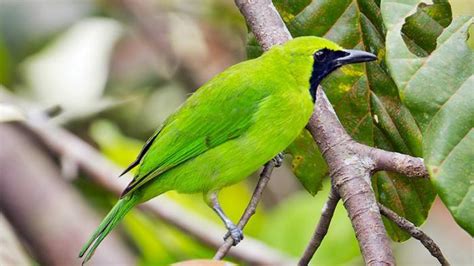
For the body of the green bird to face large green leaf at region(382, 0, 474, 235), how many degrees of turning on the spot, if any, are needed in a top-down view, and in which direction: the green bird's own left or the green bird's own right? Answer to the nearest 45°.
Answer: approximately 45° to the green bird's own right

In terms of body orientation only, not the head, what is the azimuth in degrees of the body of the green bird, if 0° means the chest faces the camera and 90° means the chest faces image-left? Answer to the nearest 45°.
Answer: approximately 270°

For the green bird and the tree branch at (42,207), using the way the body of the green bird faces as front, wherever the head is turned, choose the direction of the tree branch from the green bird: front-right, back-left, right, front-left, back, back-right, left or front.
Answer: back-left

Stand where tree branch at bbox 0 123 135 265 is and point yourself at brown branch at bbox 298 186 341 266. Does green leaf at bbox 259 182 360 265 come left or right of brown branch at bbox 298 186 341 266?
left
